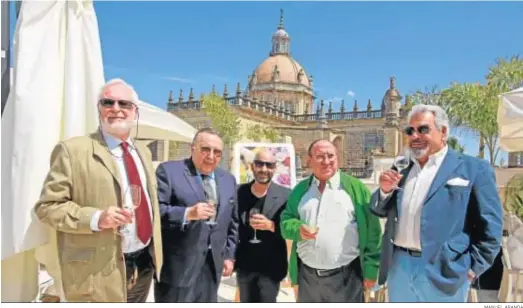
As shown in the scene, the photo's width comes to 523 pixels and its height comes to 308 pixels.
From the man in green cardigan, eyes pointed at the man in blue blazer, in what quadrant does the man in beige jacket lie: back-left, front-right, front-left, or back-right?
back-right

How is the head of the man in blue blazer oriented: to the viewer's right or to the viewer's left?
to the viewer's left

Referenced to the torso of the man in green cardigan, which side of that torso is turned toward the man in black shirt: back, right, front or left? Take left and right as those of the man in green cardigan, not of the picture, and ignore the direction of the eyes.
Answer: right

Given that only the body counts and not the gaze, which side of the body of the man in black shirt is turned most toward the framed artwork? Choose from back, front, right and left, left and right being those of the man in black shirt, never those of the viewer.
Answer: back

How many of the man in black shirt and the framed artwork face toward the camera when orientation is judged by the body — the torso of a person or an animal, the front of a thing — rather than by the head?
2

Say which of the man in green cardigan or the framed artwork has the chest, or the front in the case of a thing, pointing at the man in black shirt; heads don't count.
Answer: the framed artwork

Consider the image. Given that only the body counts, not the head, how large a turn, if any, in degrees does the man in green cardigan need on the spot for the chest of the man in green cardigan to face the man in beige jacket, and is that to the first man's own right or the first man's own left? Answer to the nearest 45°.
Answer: approximately 45° to the first man's own right

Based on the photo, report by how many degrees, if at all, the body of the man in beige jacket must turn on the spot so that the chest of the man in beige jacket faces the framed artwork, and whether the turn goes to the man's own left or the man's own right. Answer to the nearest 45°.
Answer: approximately 90° to the man's own left
